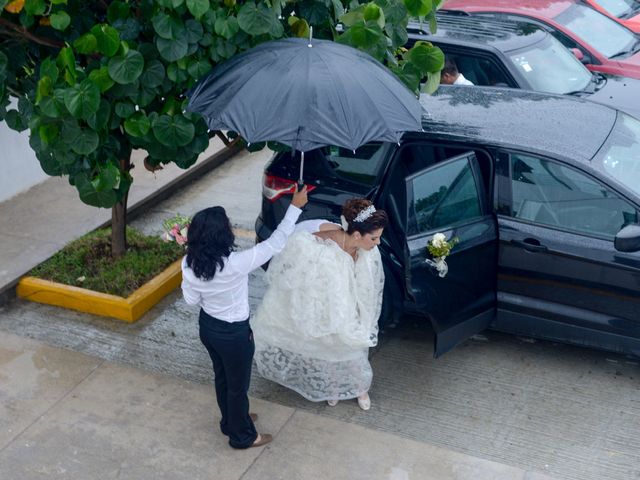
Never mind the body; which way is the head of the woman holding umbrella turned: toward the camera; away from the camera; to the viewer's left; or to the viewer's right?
away from the camera

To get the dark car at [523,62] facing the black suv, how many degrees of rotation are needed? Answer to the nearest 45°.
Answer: approximately 45° to its right

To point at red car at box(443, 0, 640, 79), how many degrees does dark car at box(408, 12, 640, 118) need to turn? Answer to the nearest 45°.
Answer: approximately 135° to its left

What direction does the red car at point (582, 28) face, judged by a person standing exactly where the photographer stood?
facing the viewer and to the right of the viewer

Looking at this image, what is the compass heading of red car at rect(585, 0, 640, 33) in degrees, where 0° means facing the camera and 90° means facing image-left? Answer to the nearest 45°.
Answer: approximately 315°

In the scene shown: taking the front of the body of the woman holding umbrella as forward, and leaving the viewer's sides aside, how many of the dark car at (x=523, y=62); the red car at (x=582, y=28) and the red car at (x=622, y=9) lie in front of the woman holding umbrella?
3

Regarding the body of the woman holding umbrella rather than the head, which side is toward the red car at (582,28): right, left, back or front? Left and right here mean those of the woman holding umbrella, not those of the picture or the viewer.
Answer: front

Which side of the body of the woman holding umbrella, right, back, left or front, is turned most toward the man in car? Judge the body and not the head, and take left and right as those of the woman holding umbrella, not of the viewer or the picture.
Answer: front
